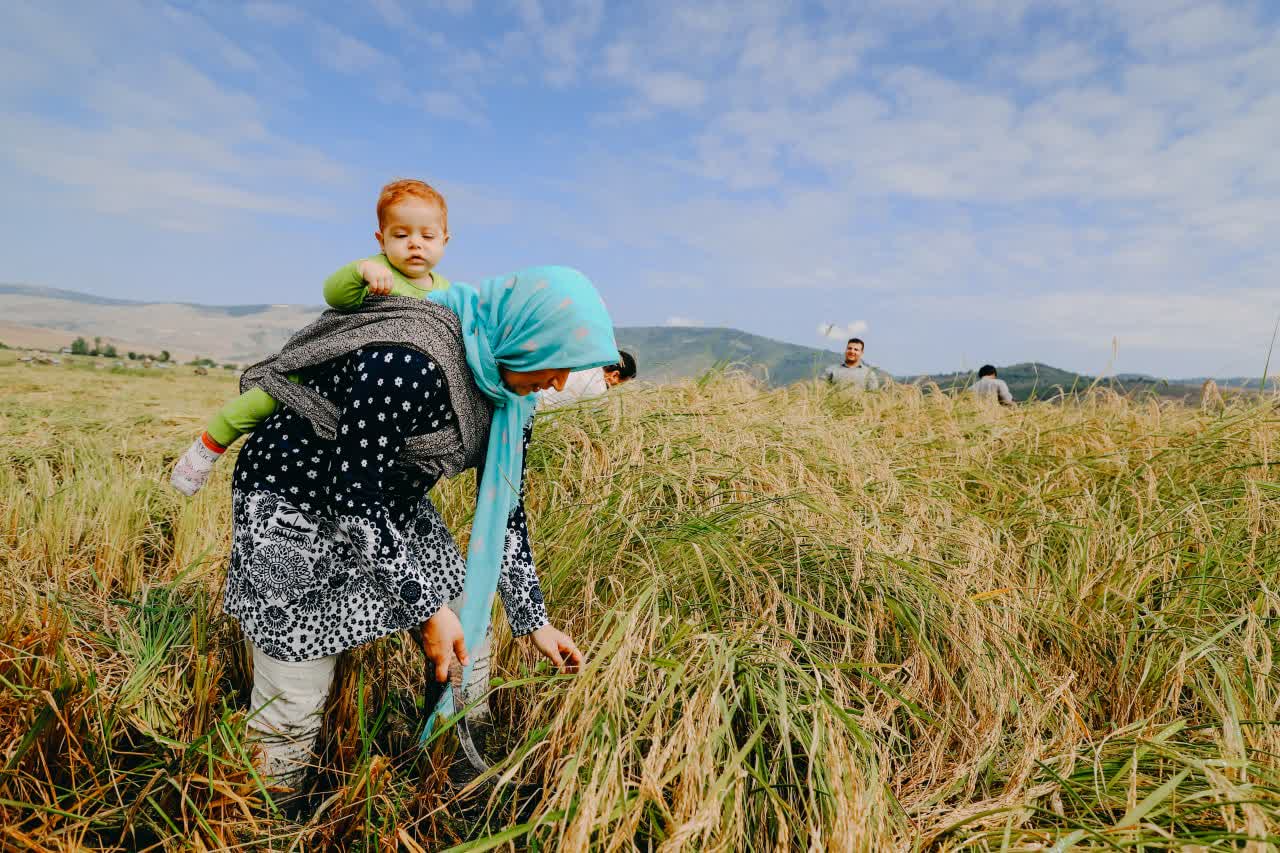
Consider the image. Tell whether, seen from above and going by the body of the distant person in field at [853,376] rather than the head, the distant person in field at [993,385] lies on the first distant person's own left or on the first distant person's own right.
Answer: on the first distant person's own left

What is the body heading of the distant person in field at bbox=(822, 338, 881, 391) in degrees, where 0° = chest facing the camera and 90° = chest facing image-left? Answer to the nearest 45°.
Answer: approximately 0°

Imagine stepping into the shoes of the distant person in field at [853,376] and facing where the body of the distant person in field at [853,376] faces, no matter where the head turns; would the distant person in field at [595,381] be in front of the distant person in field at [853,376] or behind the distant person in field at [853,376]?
in front

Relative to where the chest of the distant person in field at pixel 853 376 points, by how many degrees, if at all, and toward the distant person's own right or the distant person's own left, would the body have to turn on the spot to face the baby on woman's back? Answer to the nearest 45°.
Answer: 0° — they already face them

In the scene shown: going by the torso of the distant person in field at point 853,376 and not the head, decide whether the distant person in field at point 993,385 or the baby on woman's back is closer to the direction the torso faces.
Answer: the baby on woman's back
